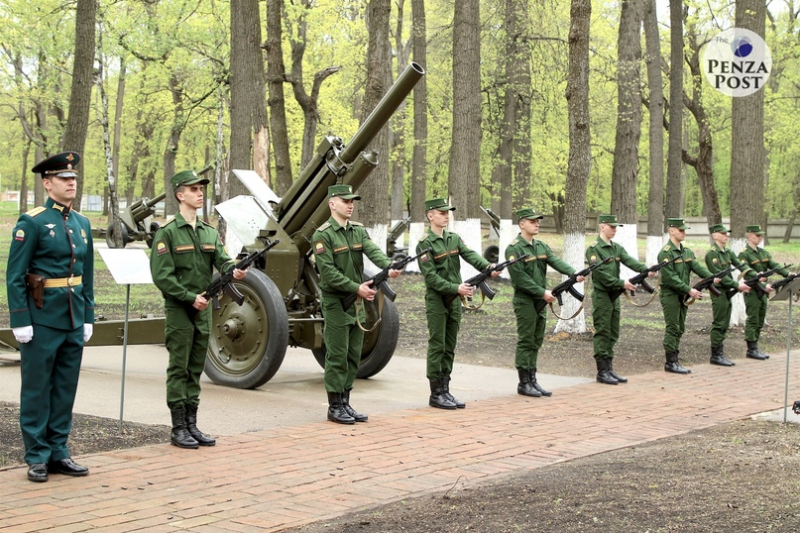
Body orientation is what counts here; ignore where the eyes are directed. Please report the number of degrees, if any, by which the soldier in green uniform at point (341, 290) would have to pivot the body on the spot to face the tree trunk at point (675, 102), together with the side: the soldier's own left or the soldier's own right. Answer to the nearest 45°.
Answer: approximately 90° to the soldier's own left

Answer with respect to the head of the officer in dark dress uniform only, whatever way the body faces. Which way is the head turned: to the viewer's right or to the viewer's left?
to the viewer's right

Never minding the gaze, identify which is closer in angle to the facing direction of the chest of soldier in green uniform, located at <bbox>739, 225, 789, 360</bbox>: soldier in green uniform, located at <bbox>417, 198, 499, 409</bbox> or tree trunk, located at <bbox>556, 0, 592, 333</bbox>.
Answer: the soldier in green uniform

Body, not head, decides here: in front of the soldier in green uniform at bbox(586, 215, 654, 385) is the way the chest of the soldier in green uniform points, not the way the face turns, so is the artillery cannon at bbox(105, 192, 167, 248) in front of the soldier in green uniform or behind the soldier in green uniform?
behind

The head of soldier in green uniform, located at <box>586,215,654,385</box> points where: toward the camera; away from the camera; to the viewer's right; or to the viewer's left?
to the viewer's right

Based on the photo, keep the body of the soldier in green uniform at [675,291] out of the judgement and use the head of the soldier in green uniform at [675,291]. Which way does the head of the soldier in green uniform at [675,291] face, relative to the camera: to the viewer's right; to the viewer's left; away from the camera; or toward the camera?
to the viewer's right

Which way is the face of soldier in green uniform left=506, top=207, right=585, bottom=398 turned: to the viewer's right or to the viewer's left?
to the viewer's right
